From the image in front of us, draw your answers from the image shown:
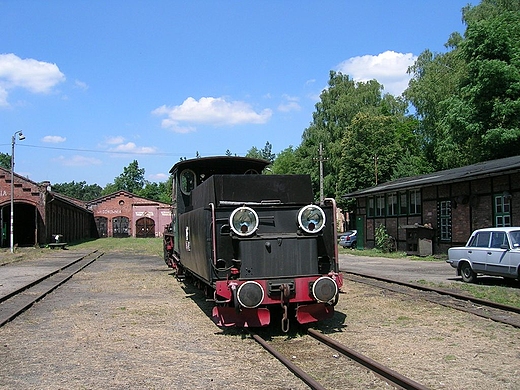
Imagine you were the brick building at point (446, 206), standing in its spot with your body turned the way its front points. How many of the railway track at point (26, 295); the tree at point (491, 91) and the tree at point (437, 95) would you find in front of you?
1

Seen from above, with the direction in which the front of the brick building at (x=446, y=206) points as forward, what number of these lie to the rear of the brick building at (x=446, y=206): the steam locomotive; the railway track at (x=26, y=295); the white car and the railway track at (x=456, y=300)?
0

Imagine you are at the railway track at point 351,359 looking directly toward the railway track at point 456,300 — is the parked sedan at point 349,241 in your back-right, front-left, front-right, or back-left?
front-left

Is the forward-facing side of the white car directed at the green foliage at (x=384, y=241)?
no

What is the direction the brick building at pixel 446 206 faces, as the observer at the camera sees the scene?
facing the viewer and to the left of the viewer

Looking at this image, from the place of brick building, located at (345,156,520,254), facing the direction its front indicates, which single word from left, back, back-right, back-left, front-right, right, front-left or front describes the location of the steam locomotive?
front-left

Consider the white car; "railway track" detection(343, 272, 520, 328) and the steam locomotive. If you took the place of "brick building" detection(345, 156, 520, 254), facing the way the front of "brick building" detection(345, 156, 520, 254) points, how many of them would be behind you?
0

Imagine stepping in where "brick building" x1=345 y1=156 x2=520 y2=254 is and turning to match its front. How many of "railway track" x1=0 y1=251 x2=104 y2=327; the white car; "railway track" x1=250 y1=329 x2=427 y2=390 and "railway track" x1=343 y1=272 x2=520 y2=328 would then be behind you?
0

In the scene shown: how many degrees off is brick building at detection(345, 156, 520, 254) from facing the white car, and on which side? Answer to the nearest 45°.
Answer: approximately 45° to its left

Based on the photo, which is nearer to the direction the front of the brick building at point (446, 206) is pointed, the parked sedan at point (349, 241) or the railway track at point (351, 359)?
the railway track

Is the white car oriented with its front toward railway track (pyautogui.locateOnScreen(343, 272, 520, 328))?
no

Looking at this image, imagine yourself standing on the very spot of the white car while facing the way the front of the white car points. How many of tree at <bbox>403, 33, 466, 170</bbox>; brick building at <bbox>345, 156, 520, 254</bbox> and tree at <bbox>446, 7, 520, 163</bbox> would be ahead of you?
0

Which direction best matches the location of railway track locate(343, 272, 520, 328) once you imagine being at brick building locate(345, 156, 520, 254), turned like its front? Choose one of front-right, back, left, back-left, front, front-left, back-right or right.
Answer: front-left

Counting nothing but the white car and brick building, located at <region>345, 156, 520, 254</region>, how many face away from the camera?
0

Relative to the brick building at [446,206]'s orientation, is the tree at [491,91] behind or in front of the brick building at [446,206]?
behind
